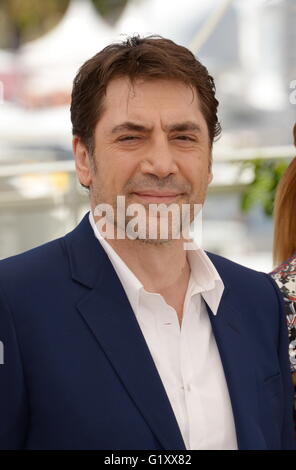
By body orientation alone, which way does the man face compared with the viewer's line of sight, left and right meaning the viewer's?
facing the viewer and to the right of the viewer
